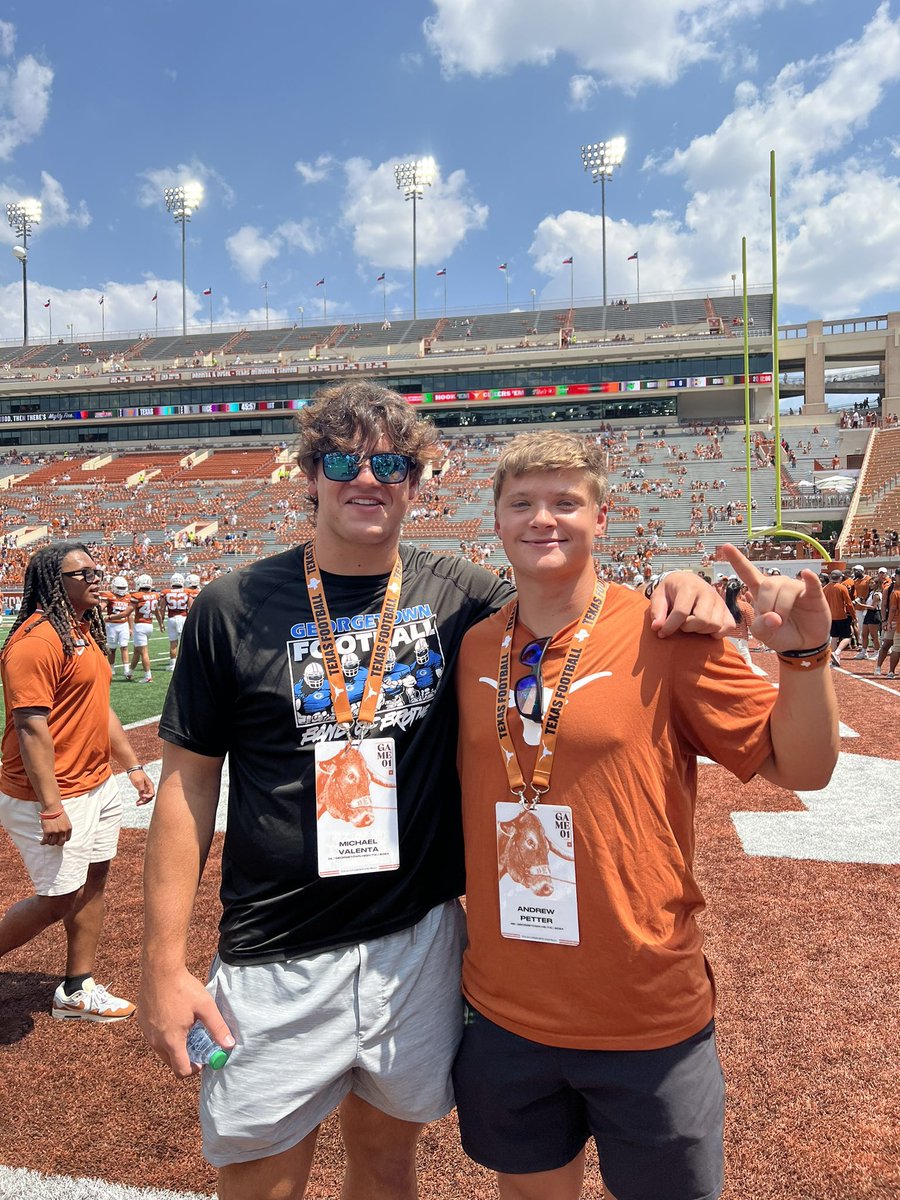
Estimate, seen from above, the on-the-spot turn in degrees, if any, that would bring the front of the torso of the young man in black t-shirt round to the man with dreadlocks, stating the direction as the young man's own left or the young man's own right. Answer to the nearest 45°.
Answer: approximately 135° to the young man's own right

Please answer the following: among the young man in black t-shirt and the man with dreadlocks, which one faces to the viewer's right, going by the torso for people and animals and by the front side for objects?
the man with dreadlocks

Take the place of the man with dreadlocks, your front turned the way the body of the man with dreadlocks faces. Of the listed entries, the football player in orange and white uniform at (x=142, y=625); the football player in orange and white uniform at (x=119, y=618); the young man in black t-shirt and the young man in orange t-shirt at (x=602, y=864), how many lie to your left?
2

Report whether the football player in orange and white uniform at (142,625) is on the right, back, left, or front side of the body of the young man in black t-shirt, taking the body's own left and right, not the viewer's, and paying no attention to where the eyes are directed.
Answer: back

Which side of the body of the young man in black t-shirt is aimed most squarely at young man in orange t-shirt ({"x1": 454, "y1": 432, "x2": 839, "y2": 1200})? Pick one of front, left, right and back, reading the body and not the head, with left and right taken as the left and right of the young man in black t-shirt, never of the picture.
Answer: left
